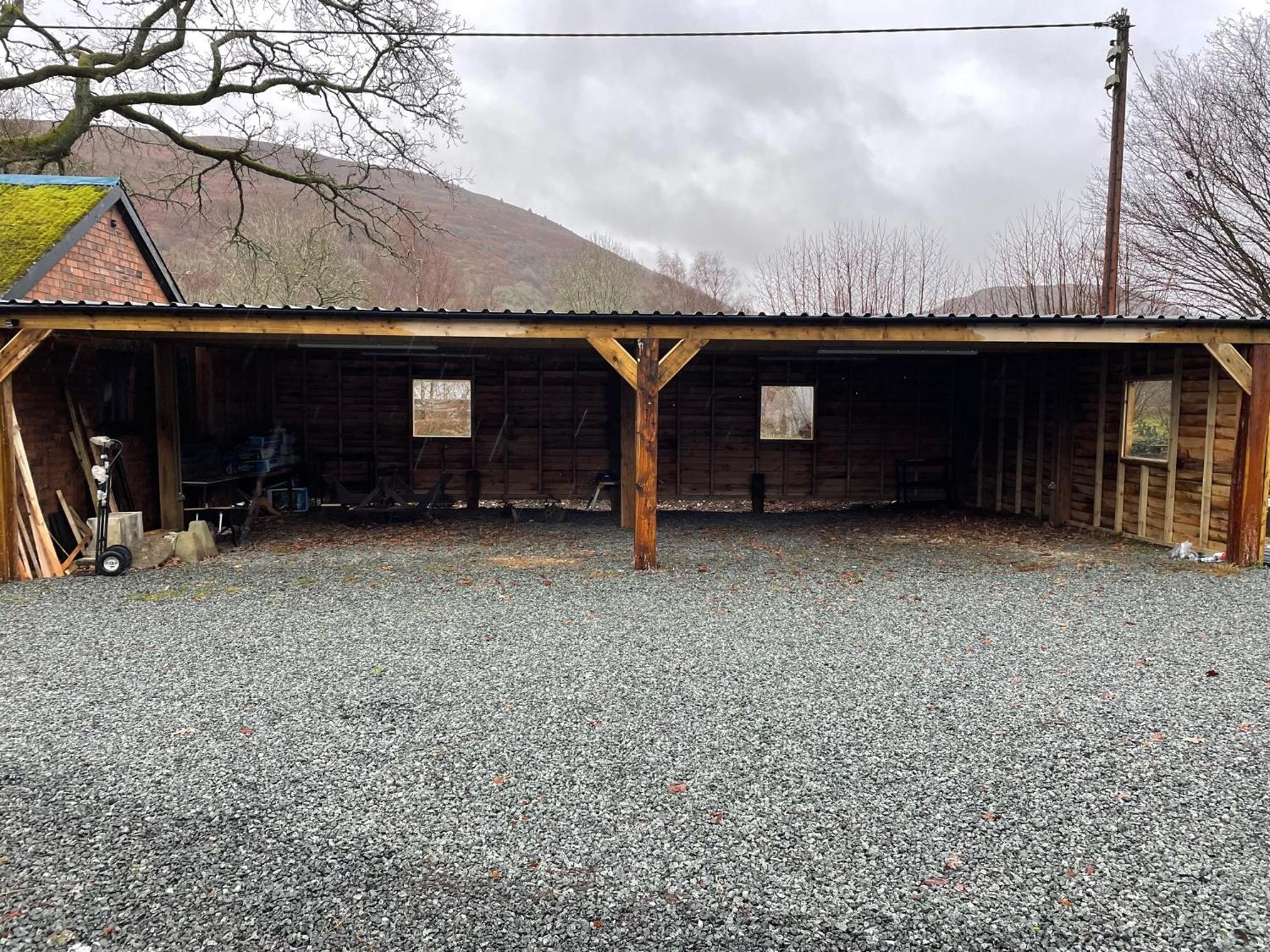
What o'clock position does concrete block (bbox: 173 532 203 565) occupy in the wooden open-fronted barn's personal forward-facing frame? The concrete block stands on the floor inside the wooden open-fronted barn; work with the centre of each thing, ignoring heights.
The concrete block is roughly at 2 o'clock from the wooden open-fronted barn.

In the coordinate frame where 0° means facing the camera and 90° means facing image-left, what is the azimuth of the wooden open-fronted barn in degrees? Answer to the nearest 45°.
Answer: approximately 0°

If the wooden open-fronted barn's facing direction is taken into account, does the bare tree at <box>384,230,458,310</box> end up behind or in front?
behind

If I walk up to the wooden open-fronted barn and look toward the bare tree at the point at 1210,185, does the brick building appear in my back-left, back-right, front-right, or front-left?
back-left

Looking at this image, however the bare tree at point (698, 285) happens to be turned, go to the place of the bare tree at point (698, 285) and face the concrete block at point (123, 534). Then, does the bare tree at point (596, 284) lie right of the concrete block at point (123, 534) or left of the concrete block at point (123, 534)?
right

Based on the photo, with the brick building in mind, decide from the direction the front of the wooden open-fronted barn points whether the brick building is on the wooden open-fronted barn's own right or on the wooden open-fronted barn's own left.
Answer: on the wooden open-fronted barn's own right

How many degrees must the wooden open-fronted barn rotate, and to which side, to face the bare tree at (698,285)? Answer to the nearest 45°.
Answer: approximately 180°

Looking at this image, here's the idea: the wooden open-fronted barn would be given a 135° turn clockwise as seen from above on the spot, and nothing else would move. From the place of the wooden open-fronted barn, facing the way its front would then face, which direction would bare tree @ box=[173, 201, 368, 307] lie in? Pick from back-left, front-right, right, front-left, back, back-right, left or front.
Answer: front

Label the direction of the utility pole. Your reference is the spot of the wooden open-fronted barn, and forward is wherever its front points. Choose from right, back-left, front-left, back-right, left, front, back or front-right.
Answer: left

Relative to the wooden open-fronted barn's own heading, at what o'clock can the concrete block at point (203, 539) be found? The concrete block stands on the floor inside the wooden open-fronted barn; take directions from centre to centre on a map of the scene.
The concrete block is roughly at 2 o'clock from the wooden open-fronted barn.

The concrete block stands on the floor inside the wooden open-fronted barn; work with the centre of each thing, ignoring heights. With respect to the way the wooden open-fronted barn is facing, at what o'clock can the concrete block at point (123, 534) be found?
The concrete block is roughly at 2 o'clock from the wooden open-fronted barn.
